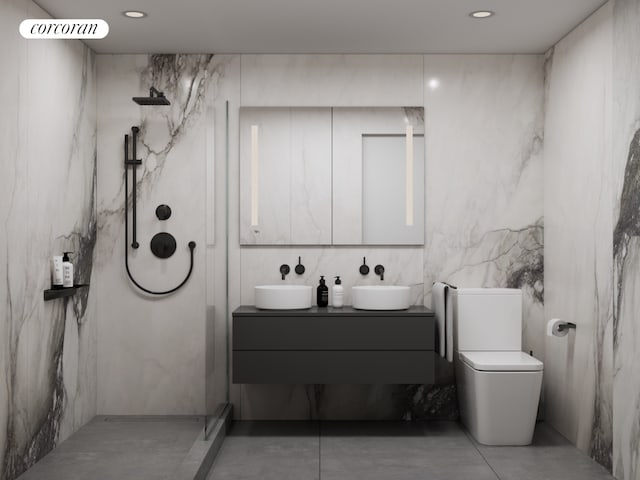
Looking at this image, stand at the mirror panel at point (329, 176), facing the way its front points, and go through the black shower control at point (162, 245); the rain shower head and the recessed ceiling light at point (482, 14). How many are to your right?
2

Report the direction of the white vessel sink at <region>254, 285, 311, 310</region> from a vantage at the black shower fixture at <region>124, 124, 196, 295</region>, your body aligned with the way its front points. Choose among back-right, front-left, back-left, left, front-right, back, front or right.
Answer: front-left

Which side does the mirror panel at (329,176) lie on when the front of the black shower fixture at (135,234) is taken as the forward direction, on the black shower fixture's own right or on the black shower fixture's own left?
on the black shower fixture's own left

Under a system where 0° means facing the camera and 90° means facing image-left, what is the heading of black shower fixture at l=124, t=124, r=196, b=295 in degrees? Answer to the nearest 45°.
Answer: approximately 0°

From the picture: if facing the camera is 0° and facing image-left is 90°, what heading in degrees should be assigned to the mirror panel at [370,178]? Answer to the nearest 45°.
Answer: approximately 0°
